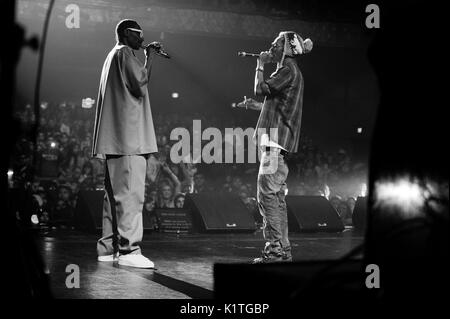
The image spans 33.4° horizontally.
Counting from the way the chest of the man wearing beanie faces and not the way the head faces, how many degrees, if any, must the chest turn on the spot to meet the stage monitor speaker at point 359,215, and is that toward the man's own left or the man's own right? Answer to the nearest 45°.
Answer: approximately 90° to the man's own right

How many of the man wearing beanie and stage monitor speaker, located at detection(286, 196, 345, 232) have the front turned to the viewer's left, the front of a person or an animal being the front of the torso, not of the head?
1

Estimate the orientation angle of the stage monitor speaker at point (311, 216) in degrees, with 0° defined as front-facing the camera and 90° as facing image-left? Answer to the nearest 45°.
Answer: approximately 315°

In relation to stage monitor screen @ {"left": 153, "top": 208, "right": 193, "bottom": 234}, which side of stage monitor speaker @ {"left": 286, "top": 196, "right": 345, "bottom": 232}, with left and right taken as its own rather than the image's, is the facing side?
right

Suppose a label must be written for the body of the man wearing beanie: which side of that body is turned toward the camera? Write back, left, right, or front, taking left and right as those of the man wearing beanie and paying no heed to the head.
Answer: left

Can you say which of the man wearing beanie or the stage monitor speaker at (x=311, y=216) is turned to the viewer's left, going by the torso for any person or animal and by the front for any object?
the man wearing beanie

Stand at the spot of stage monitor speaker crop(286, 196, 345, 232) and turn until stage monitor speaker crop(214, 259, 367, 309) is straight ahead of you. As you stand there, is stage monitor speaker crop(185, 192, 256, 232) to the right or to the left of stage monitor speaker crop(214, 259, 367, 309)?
right

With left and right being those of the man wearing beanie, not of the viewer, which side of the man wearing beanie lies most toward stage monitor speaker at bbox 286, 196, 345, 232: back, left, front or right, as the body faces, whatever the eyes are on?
right

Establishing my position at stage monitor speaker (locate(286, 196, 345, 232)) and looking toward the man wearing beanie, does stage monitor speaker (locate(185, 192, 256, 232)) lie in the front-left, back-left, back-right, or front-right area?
front-right

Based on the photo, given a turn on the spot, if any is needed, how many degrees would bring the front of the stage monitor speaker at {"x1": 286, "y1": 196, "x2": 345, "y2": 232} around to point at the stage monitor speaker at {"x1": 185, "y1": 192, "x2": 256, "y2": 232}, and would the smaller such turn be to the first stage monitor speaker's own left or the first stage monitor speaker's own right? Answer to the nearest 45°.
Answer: approximately 90° to the first stage monitor speaker's own right

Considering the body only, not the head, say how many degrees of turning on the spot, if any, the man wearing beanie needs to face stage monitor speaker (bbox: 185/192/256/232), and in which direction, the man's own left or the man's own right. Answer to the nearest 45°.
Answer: approximately 90° to the man's own right

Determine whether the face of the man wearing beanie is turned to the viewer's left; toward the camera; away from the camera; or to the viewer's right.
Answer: to the viewer's left

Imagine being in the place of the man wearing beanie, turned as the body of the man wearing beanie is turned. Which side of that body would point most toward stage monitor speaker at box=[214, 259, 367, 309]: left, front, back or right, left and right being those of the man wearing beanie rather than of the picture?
left
